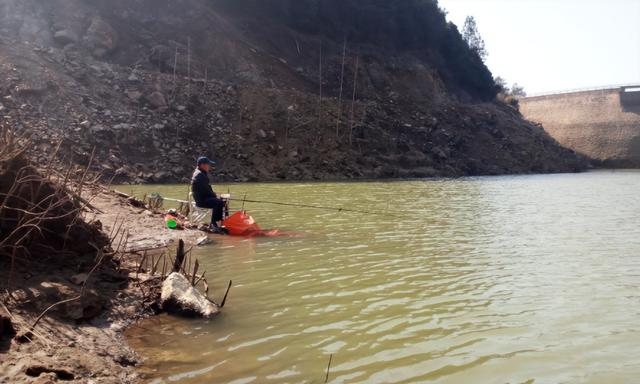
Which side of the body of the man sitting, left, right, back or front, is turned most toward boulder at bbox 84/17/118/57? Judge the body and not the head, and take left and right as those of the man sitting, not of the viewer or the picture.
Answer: left

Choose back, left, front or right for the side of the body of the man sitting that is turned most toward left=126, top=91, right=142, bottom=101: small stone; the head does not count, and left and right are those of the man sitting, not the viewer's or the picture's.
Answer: left

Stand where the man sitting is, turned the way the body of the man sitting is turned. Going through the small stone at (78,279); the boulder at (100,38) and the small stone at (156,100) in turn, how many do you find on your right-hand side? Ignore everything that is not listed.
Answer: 1

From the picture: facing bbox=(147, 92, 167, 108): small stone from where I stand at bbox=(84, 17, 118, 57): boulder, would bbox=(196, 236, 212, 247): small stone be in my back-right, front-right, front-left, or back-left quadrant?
front-right

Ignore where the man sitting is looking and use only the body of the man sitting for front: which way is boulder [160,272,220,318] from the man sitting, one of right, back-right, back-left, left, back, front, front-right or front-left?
right

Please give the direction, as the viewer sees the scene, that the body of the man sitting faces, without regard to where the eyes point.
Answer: to the viewer's right

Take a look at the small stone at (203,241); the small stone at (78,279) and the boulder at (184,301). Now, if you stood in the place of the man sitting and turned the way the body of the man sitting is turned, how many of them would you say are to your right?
3

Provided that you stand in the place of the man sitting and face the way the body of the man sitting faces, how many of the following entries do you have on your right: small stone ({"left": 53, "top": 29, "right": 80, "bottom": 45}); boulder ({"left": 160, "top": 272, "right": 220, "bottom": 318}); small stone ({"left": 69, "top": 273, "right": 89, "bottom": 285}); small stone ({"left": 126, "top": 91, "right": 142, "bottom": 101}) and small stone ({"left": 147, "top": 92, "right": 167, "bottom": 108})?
2

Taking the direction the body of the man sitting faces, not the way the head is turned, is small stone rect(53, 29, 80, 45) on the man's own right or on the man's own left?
on the man's own left

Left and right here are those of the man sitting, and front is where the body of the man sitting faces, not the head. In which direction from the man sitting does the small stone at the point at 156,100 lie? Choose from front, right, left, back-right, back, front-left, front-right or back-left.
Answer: left

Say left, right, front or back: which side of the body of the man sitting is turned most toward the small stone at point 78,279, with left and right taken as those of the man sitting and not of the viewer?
right

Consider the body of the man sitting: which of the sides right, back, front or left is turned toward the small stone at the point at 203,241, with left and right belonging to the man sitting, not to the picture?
right
